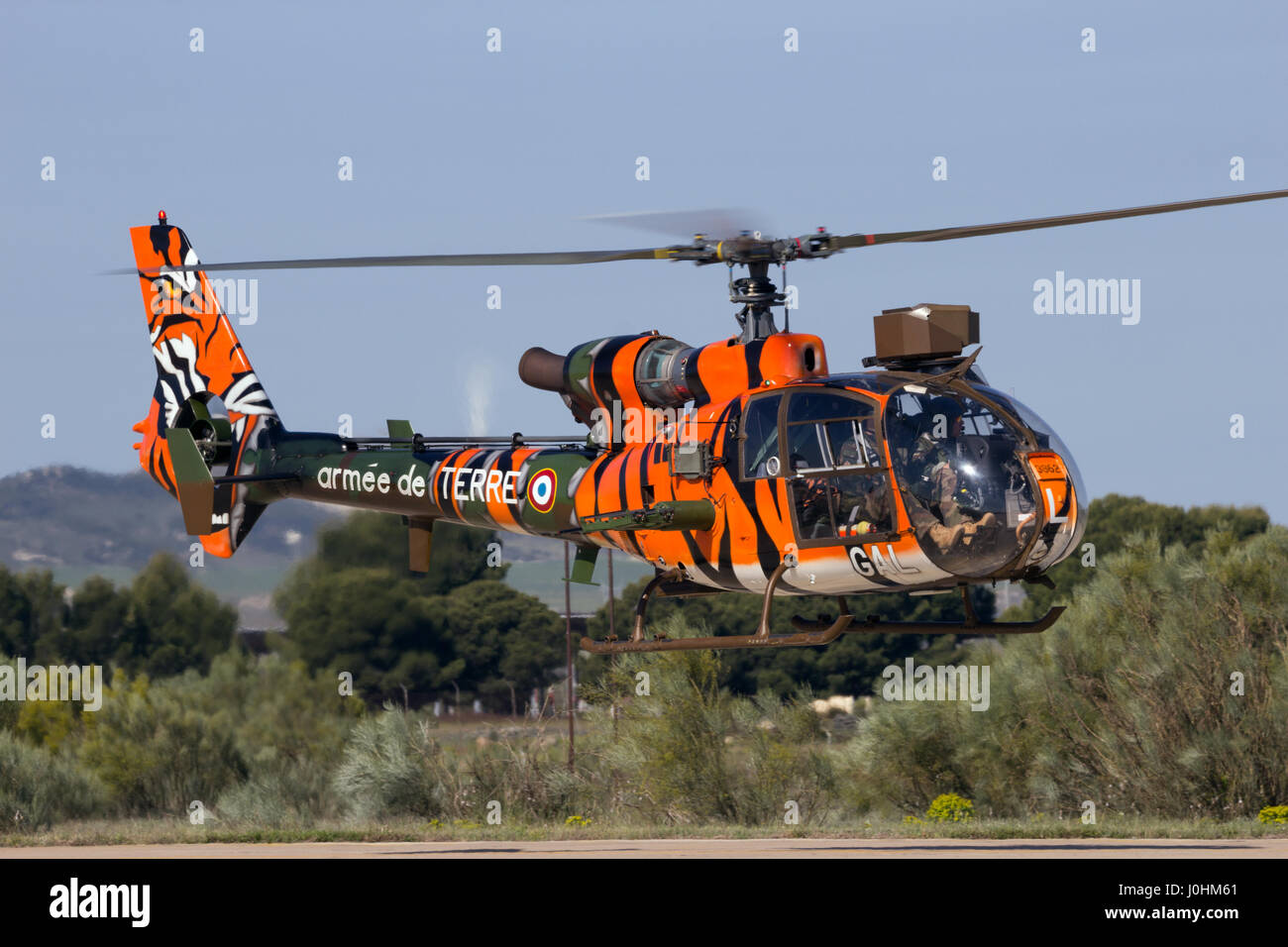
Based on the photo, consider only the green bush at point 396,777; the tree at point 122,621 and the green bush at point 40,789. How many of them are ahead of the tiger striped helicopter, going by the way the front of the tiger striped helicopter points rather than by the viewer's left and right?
0

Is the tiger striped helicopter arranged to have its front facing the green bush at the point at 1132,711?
no

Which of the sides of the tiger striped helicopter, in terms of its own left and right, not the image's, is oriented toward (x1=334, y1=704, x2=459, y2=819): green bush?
back

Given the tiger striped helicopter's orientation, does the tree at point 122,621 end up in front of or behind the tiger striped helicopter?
behind

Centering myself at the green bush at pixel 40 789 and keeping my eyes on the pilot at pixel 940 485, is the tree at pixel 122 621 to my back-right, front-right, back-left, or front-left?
back-left

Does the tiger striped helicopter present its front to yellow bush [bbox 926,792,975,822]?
no

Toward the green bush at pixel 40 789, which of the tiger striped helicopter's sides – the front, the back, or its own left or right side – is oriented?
back

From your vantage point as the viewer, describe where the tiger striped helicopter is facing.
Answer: facing the viewer and to the right of the viewer
